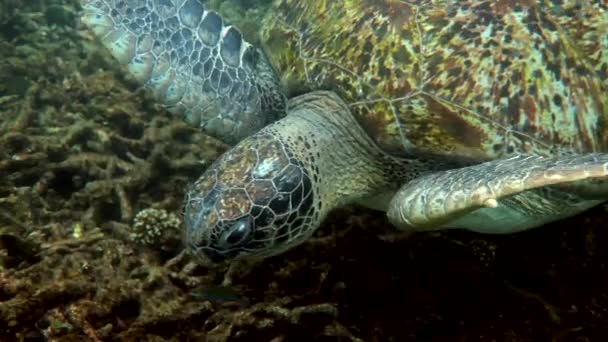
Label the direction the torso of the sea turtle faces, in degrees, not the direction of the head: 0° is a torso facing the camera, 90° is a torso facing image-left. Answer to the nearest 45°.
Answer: approximately 45°

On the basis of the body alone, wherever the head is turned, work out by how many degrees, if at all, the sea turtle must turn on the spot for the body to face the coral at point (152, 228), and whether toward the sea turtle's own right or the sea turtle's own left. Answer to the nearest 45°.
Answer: approximately 45° to the sea turtle's own right
